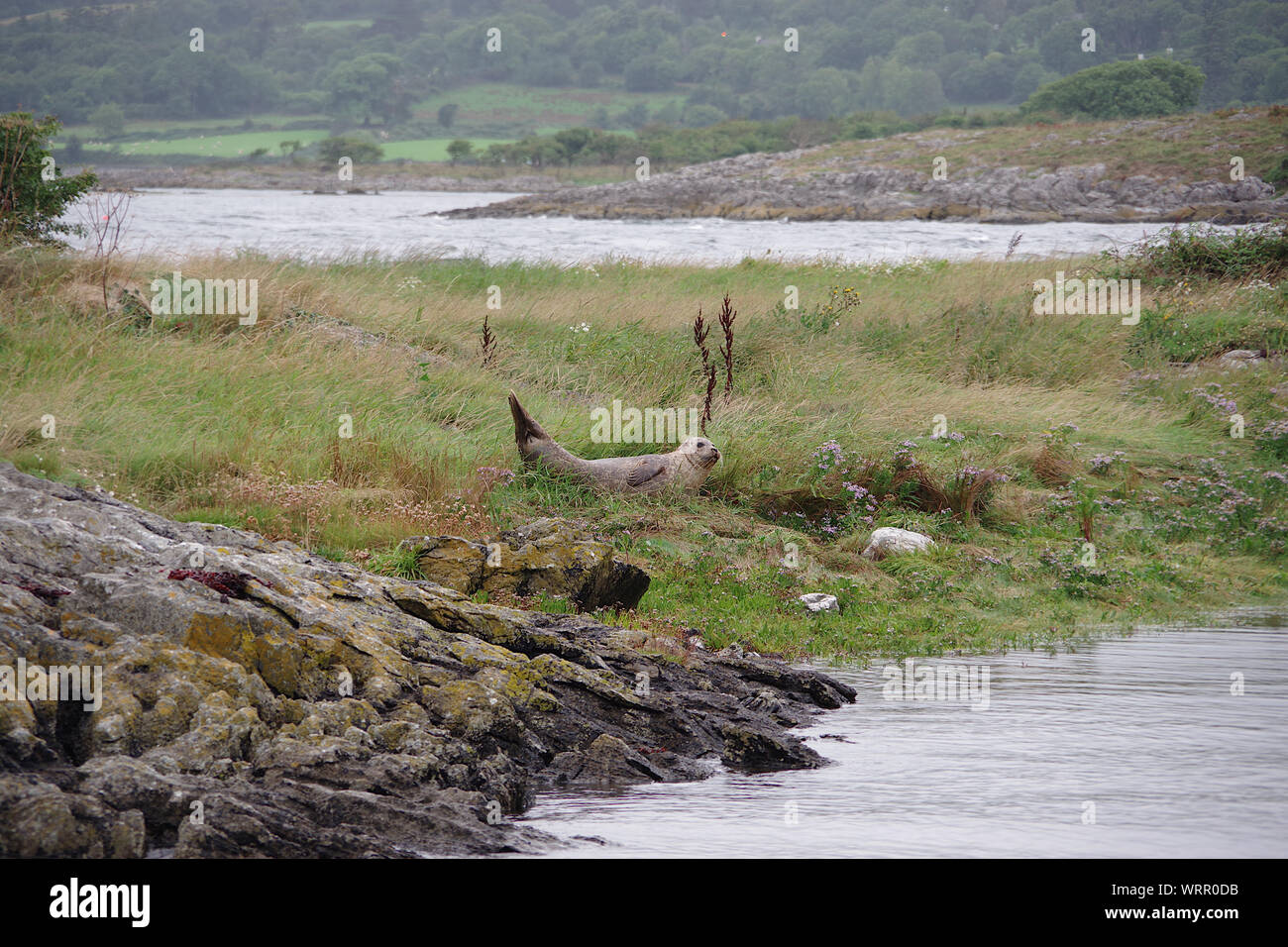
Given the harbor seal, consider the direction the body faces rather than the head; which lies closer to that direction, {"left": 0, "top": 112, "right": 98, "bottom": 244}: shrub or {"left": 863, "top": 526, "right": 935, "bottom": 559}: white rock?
the white rock

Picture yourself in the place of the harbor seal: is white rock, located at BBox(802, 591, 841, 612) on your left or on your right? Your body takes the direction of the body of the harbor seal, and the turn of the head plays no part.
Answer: on your right

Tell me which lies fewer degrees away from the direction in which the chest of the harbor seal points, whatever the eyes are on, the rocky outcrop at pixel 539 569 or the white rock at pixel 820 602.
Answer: the white rock

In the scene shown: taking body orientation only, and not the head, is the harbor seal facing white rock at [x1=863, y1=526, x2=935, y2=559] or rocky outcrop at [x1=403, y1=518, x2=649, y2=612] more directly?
the white rock

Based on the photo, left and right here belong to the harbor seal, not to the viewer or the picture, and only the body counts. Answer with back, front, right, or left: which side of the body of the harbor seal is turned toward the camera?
right

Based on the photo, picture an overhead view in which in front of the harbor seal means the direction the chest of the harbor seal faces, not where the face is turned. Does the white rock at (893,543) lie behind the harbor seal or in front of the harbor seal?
in front

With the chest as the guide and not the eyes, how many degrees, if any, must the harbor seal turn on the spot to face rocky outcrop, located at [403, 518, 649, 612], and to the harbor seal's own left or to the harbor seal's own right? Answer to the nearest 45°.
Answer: approximately 90° to the harbor seal's own right

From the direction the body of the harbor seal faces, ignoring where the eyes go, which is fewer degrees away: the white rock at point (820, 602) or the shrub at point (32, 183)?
the white rock

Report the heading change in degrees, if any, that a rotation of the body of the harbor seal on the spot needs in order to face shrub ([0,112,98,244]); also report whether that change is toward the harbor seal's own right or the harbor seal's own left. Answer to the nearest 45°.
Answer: approximately 135° to the harbor seal's own left
